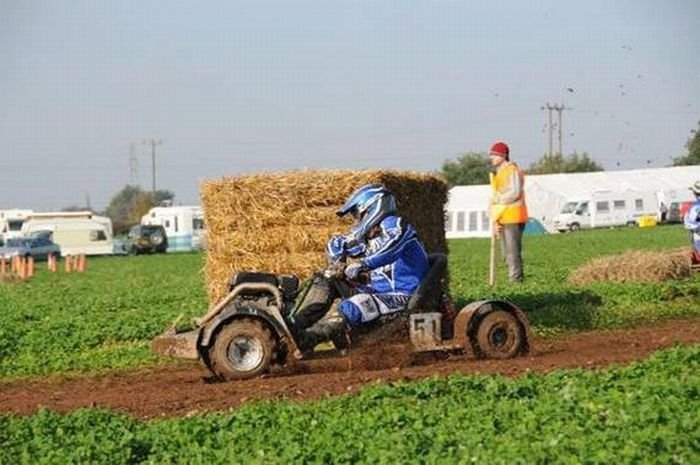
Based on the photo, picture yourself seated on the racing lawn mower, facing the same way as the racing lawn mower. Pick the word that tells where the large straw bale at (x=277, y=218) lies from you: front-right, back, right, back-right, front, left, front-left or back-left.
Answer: right

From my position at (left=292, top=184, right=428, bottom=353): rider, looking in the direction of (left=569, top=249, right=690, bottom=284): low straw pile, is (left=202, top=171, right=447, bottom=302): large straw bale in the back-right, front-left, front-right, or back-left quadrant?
front-left

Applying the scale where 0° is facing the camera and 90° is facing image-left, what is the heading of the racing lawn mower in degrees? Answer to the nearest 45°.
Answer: approximately 90°

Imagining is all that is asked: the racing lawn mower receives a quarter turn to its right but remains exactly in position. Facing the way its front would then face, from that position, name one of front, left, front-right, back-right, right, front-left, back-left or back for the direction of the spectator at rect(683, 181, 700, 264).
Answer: front-right
